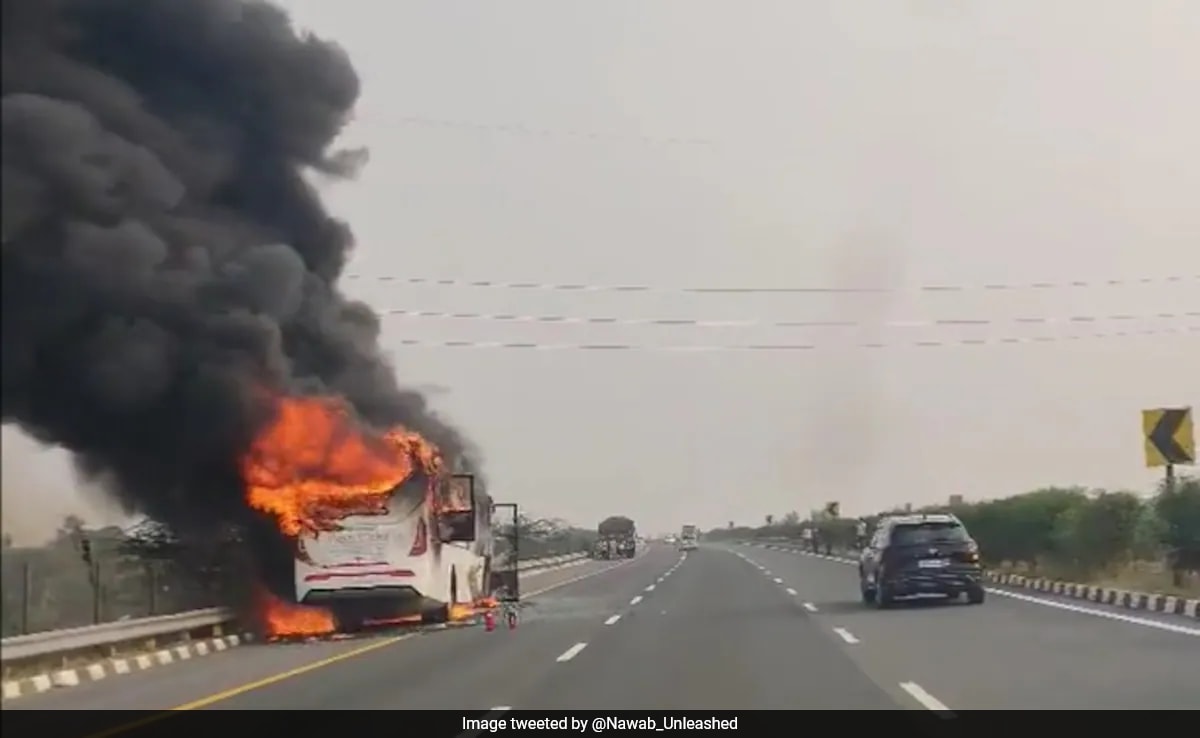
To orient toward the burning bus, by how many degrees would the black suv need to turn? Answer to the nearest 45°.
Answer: approximately 135° to its left

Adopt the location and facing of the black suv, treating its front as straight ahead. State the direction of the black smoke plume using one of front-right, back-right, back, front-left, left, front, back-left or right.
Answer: back-left

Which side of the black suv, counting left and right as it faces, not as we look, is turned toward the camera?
back

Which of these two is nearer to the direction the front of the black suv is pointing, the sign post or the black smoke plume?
the sign post

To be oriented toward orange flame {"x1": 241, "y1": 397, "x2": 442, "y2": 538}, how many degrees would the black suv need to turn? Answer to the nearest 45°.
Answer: approximately 135° to its left

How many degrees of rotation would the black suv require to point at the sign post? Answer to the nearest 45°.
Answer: approximately 45° to its right

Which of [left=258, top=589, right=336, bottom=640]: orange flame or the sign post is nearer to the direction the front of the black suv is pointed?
the sign post

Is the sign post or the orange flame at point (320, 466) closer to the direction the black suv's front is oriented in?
the sign post

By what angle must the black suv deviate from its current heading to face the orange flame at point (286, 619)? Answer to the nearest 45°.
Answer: approximately 135° to its left
